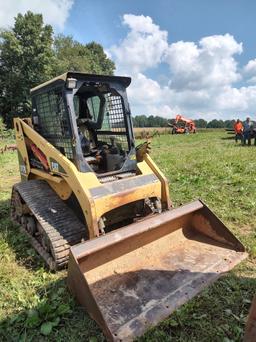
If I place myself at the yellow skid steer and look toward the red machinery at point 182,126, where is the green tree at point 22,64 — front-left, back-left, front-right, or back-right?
front-left

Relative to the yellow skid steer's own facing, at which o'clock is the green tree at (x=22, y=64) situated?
The green tree is roughly at 7 o'clock from the yellow skid steer.

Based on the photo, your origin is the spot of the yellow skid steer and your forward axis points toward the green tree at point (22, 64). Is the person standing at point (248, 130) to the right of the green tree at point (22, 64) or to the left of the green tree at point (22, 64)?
right

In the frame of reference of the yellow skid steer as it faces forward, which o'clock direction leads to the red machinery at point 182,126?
The red machinery is roughly at 8 o'clock from the yellow skid steer.

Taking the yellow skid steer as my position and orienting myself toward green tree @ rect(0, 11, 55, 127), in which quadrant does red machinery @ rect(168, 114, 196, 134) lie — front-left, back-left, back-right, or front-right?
front-right

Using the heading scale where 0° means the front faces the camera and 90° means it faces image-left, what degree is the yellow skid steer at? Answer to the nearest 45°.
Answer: approximately 315°

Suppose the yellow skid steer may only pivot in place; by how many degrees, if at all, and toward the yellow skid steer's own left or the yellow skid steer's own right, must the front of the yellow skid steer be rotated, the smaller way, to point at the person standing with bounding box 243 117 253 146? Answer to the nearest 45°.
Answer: approximately 90° to the yellow skid steer's own left
